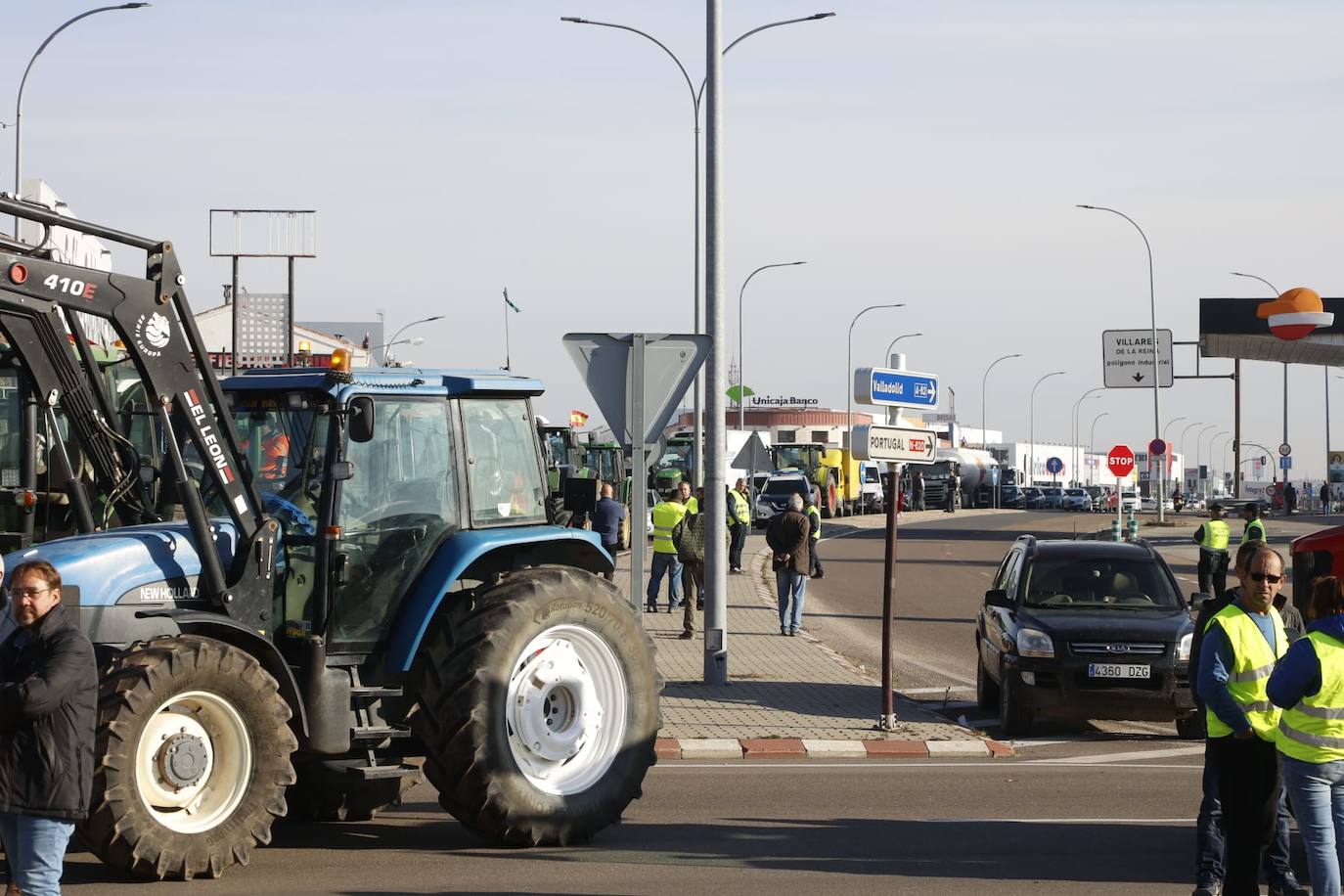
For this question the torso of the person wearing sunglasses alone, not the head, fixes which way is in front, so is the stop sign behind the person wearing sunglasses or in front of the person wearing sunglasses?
behind

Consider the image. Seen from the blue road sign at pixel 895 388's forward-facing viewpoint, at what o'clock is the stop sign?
The stop sign is roughly at 8 o'clock from the blue road sign.

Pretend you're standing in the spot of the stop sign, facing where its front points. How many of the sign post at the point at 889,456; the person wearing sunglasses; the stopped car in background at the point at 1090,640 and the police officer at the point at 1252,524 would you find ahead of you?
4

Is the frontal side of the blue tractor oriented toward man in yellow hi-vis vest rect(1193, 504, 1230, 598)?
no

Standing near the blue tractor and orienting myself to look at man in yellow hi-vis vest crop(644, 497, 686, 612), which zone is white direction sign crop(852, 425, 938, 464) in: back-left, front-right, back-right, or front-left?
front-right

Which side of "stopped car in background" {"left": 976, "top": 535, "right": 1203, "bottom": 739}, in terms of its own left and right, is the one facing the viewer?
front

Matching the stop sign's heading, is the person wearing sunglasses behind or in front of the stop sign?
in front

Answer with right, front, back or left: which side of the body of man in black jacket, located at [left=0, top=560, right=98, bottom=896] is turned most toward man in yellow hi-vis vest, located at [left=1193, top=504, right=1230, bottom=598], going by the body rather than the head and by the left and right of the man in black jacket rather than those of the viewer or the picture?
back

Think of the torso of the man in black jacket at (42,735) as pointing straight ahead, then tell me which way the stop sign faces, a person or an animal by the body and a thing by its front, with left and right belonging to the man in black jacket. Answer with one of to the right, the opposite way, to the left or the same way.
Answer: the same way

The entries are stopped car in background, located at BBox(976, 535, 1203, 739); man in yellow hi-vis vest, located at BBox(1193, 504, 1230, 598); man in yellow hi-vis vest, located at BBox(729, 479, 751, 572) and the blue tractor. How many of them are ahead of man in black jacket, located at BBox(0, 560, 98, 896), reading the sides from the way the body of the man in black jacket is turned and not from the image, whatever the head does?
0

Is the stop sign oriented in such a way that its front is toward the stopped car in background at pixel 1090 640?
yes

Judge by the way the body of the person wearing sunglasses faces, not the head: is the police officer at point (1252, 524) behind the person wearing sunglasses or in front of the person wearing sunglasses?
behind

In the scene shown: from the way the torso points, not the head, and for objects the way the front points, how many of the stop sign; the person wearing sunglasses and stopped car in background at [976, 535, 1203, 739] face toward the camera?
3

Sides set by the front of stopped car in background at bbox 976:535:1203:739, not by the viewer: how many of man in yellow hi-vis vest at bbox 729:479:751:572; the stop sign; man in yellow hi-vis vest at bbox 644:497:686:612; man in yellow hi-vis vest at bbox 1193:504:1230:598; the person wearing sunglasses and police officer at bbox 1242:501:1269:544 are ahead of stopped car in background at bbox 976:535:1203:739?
1

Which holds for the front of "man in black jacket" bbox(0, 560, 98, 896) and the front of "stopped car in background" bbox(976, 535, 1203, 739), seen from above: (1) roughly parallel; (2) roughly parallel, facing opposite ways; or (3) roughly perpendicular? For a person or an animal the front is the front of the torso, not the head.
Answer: roughly parallel

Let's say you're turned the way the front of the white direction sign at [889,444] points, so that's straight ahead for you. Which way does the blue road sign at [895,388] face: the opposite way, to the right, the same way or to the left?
the same way

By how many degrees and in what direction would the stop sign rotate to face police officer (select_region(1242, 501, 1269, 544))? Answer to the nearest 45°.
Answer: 0° — it already faces them

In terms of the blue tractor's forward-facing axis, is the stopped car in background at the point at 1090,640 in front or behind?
behind

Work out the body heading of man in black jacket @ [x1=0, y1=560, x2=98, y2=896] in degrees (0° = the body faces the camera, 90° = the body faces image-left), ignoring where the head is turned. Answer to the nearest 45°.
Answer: approximately 45°
